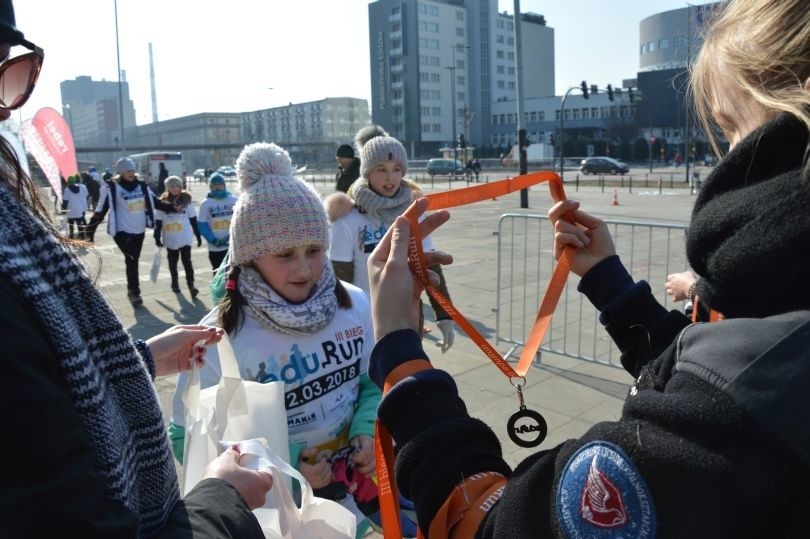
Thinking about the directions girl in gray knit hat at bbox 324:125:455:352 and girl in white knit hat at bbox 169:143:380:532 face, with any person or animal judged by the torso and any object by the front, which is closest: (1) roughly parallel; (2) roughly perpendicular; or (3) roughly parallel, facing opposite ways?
roughly parallel

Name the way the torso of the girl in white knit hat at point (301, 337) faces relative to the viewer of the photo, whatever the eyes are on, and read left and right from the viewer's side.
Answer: facing the viewer and to the right of the viewer

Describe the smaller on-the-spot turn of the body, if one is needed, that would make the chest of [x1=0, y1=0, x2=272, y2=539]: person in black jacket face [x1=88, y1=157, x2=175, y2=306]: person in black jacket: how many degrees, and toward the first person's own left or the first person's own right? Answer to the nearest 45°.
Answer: approximately 90° to the first person's own left

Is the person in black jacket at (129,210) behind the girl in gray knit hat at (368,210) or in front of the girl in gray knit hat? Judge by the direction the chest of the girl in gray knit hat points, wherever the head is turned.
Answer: behind

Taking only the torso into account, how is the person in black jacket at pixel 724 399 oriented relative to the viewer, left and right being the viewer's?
facing away from the viewer and to the left of the viewer

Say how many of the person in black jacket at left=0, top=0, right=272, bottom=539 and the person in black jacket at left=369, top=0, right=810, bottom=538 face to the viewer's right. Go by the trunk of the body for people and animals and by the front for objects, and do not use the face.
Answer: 1

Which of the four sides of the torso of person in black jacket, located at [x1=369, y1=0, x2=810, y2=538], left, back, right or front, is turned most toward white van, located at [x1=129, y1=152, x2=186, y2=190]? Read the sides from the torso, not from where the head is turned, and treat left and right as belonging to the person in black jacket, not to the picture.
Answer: front

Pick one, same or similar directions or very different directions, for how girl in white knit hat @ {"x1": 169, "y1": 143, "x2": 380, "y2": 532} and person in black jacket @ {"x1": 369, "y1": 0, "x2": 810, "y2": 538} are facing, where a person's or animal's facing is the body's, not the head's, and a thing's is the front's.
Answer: very different directions

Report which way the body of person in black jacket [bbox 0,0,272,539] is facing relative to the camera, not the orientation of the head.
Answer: to the viewer's right

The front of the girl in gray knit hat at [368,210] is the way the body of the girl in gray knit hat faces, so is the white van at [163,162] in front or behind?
behind

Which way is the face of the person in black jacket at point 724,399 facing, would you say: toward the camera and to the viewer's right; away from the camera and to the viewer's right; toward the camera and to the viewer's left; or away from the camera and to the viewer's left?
away from the camera and to the viewer's left

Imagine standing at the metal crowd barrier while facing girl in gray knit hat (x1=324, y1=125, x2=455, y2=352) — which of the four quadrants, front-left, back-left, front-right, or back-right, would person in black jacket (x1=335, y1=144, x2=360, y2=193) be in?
front-right

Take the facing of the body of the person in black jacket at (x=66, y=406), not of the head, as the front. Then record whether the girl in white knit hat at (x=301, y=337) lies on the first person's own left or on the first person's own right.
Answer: on the first person's own left

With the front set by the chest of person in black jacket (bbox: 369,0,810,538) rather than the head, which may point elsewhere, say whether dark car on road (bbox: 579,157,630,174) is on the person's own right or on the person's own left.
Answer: on the person's own right

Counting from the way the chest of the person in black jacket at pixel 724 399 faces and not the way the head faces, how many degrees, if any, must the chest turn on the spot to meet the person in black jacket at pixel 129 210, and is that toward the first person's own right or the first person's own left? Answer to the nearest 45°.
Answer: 0° — they already face them
